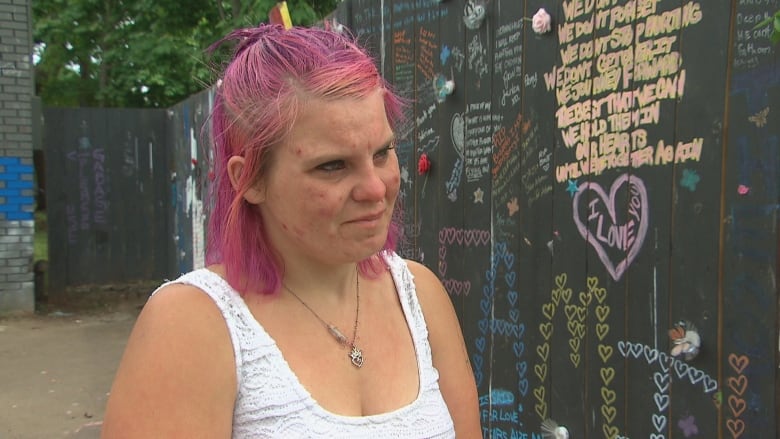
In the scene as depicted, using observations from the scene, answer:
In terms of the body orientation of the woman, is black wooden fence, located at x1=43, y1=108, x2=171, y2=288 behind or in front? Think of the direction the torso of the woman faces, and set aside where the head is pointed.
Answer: behind

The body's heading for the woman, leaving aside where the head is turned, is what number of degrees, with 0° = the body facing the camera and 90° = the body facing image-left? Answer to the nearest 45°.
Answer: approximately 315°

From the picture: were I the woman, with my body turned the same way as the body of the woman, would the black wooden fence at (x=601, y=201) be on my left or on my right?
on my left

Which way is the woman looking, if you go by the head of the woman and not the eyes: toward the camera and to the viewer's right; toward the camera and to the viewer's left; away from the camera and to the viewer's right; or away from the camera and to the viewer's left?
toward the camera and to the viewer's right
